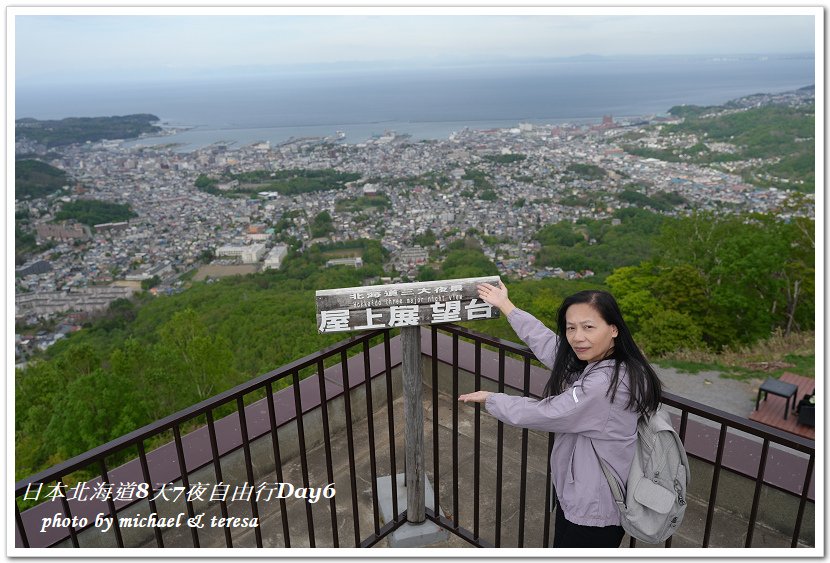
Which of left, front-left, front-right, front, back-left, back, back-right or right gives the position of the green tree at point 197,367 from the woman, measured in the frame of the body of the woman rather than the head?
front-right

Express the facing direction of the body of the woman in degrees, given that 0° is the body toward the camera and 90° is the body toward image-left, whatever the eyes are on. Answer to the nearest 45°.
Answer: approximately 90°

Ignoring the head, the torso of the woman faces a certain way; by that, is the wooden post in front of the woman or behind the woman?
in front
